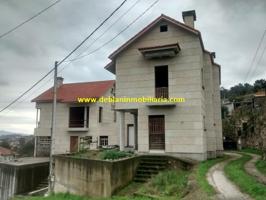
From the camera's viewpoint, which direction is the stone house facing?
toward the camera

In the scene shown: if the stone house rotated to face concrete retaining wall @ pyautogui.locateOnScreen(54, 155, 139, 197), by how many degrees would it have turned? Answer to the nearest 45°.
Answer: approximately 45° to its right

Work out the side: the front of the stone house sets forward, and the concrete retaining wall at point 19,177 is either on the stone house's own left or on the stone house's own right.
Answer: on the stone house's own right

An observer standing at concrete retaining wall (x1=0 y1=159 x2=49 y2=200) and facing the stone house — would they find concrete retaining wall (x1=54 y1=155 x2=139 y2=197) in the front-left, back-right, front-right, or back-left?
front-right

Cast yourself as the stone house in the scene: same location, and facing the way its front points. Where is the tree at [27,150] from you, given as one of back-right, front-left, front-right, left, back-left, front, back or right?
back-right

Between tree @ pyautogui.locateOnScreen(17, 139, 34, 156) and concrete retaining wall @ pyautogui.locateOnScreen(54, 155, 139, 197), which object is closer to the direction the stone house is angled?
the concrete retaining wall
